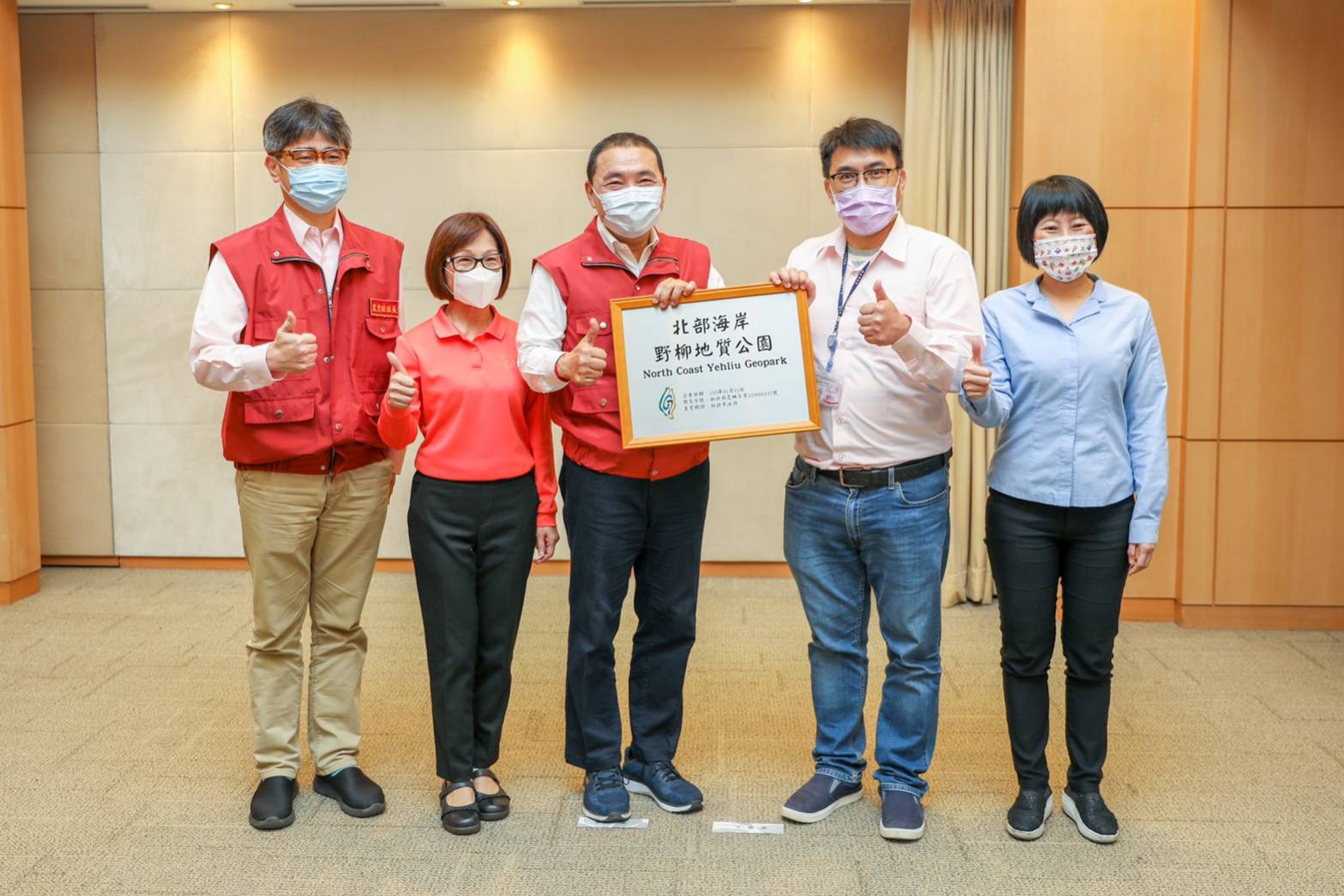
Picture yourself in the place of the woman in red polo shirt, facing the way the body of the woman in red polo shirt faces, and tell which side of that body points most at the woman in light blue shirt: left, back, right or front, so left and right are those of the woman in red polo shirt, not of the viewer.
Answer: left

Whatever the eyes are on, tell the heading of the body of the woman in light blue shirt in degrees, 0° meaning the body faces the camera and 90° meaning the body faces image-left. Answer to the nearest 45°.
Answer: approximately 0°

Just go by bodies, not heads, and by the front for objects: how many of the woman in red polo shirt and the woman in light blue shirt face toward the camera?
2

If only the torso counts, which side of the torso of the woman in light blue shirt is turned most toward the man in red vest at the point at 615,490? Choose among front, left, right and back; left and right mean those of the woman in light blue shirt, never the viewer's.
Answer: right

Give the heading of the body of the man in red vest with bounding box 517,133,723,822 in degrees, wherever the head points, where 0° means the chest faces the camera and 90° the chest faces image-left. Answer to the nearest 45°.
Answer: approximately 0°
